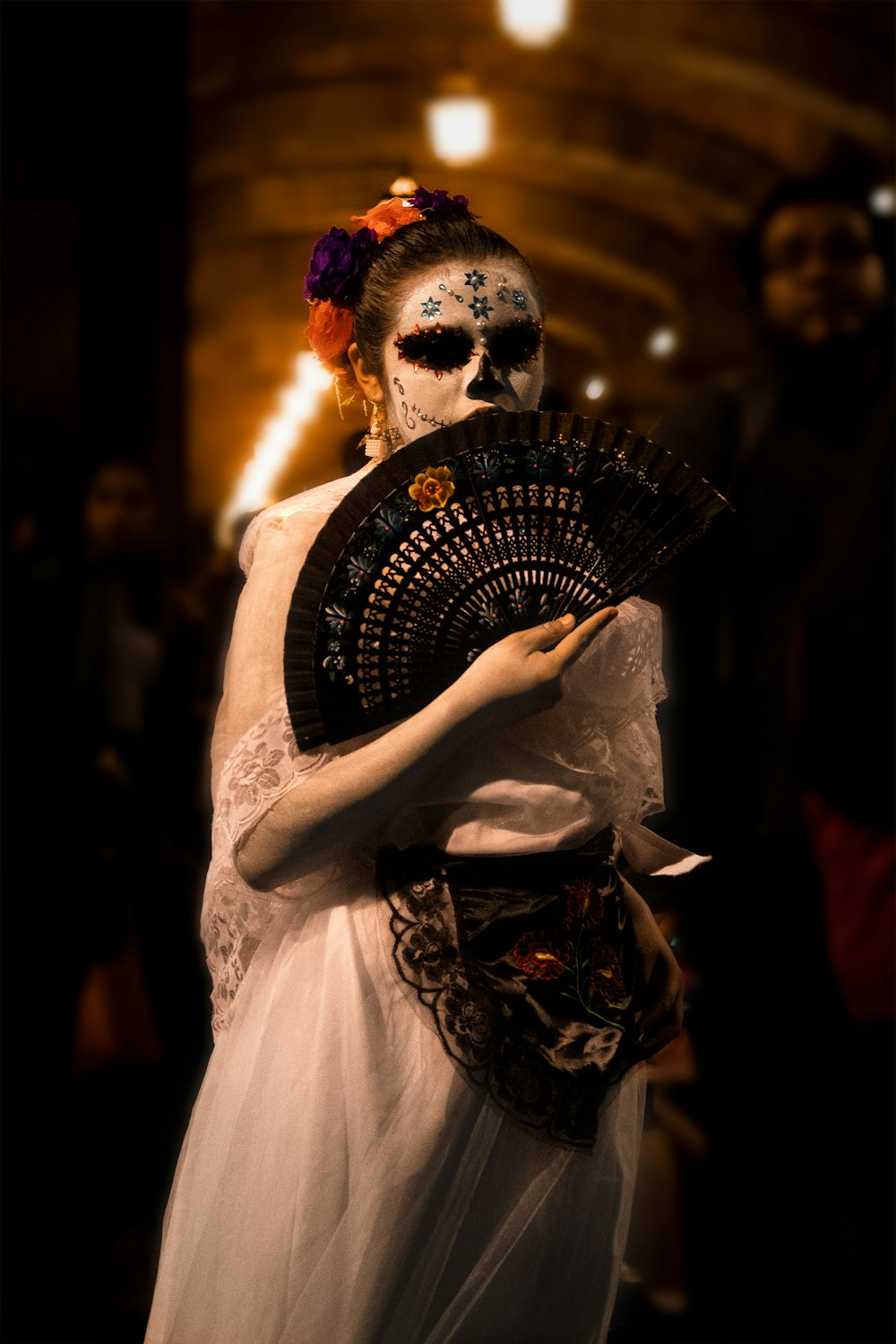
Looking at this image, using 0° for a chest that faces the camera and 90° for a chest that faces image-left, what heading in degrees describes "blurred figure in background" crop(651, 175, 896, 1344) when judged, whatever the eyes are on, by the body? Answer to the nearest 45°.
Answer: approximately 0°

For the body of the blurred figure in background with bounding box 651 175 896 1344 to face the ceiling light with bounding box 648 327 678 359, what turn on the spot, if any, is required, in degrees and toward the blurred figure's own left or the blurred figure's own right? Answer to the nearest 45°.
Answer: approximately 180°

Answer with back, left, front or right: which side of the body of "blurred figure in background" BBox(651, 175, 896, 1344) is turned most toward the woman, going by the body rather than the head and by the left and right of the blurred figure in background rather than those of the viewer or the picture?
front

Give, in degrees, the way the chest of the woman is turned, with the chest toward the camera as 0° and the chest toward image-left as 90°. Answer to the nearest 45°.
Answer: approximately 315°

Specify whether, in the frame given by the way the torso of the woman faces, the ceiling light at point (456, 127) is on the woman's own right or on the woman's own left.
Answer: on the woman's own left
